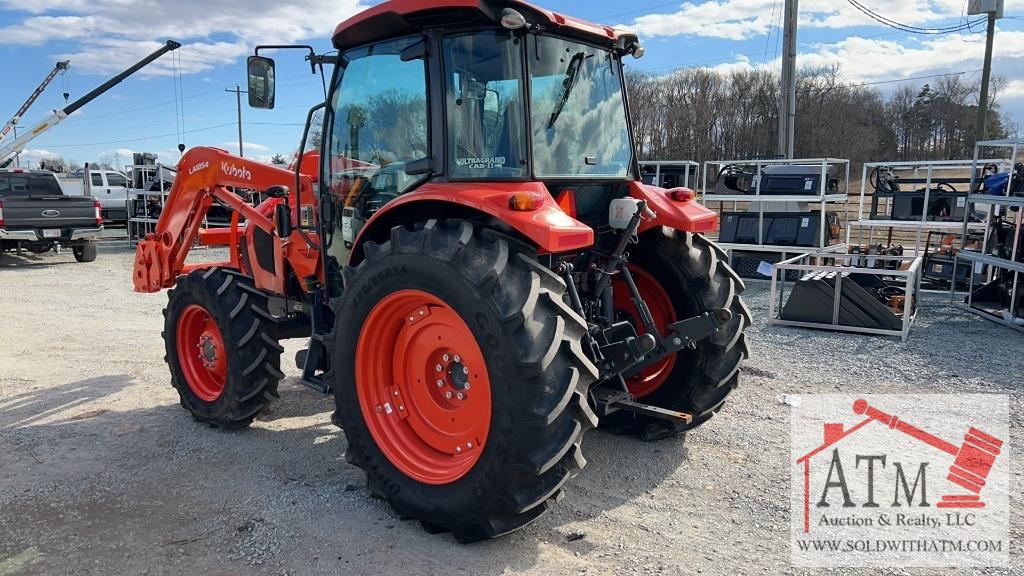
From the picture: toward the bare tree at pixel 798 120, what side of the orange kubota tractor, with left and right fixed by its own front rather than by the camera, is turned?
right

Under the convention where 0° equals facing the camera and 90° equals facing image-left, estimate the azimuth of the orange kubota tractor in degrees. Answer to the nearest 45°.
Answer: approximately 135°

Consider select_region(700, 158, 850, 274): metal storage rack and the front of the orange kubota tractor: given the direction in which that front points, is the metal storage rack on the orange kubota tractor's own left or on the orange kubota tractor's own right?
on the orange kubota tractor's own right

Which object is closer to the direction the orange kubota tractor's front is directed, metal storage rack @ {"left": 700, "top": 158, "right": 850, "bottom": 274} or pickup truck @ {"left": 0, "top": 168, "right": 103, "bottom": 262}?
the pickup truck

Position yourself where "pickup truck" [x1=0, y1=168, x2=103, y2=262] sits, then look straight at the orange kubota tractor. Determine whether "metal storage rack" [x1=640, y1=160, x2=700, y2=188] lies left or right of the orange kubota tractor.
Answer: left

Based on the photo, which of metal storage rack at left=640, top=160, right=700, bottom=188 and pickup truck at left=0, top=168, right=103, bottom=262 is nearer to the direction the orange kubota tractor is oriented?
the pickup truck

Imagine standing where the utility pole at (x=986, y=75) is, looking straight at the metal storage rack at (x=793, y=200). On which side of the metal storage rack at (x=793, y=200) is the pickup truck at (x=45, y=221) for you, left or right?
right

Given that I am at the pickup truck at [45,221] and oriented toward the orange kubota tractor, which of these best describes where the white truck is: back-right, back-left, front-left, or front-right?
back-left

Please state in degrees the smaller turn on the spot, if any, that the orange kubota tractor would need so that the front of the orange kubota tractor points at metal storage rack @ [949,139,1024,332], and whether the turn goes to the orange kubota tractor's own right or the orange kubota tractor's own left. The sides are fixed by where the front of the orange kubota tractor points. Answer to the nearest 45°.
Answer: approximately 90° to the orange kubota tractor's own right

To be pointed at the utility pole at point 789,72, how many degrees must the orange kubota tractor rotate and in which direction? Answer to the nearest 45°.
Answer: approximately 90° to its right
